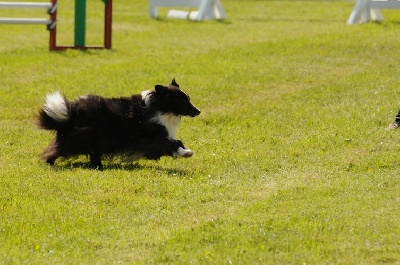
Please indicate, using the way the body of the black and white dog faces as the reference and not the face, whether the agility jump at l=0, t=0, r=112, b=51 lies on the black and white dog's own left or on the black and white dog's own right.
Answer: on the black and white dog's own left

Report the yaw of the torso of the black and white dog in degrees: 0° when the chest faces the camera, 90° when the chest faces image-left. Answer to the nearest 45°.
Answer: approximately 270°

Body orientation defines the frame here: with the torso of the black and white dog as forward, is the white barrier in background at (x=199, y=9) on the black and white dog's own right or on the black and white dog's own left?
on the black and white dog's own left

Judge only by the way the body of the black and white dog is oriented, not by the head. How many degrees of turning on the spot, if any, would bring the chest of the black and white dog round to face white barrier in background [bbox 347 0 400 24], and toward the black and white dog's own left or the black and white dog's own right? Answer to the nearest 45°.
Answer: approximately 45° to the black and white dog's own left
